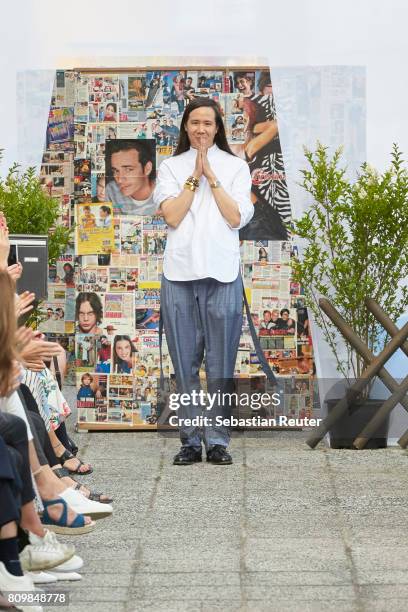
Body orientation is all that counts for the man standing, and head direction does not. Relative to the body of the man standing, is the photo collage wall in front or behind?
behind

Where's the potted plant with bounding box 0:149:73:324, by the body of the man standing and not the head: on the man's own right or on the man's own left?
on the man's own right

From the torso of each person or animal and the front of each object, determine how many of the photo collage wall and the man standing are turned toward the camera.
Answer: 2

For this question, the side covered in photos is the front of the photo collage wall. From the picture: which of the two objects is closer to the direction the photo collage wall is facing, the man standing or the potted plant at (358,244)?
the man standing

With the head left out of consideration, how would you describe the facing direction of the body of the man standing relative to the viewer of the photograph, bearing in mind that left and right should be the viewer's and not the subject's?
facing the viewer
